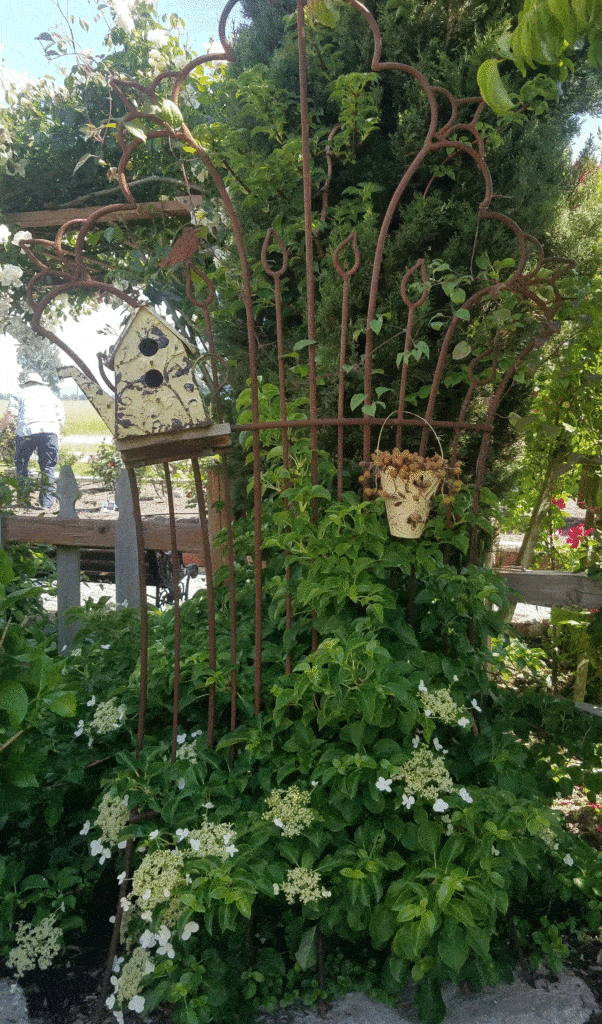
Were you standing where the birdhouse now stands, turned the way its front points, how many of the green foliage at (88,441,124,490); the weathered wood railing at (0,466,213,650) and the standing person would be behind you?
3

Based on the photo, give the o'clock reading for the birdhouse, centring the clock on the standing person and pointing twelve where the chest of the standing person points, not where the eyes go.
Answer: The birdhouse is roughly at 6 o'clock from the standing person.

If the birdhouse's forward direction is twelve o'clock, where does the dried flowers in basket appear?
The dried flowers in basket is roughly at 9 o'clock from the birdhouse.

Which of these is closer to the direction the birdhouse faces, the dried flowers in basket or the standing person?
the dried flowers in basket

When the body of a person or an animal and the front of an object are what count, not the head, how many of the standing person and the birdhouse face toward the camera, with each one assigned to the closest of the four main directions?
1

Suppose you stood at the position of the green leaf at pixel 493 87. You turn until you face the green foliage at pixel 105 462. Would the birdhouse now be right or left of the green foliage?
left

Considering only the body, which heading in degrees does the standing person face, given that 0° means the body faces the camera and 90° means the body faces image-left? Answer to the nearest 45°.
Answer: approximately 180°

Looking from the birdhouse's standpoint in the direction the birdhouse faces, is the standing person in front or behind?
behind

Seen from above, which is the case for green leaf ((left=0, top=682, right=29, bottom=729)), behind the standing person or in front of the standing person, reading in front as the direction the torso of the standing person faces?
behind

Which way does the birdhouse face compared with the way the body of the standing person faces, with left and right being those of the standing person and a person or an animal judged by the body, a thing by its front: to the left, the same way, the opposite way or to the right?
the opposite way

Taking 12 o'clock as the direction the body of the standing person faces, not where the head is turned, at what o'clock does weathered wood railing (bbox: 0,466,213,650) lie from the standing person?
The weathered wood railing is roughly at 6 o'clock from the standing person.

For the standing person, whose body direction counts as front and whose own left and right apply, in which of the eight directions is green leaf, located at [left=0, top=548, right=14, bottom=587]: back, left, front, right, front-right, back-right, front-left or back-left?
back
